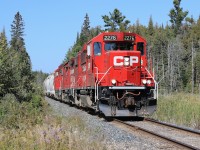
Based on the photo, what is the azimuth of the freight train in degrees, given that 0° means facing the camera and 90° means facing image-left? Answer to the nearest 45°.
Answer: approximately 315°
